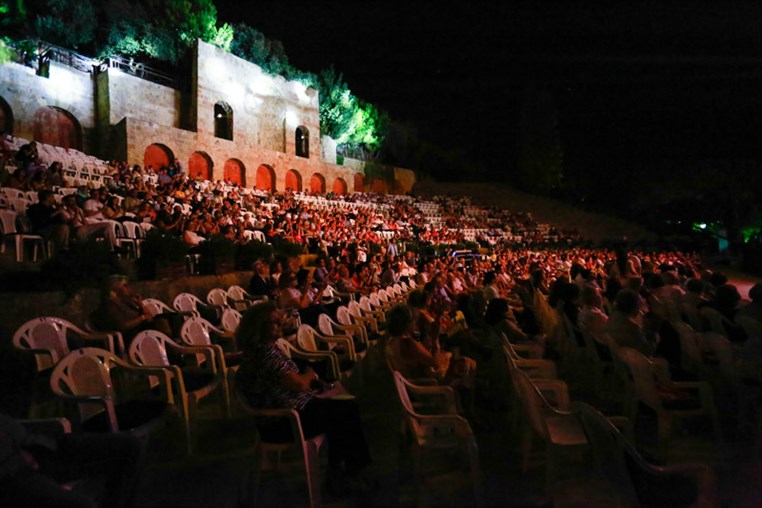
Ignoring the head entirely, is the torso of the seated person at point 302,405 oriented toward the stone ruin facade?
no

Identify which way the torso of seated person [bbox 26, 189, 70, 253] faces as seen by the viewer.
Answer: to the viewer's right

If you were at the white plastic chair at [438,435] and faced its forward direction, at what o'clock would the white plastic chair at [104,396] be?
the white plastic chair at [104,396] is roughly at 6 o'clock from the white plastic chair at [438,435].

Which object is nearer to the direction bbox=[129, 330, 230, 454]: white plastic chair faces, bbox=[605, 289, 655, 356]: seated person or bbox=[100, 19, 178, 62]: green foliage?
the seated person

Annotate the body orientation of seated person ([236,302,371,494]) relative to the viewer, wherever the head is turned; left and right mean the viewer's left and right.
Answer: facing to the right of the viewer

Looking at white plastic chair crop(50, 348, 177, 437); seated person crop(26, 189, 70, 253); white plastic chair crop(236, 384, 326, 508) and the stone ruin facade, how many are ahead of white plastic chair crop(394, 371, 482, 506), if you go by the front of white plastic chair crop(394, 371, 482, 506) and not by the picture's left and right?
0

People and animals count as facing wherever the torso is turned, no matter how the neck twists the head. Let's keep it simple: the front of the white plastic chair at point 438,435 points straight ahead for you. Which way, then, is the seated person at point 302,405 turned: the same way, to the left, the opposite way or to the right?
the same way

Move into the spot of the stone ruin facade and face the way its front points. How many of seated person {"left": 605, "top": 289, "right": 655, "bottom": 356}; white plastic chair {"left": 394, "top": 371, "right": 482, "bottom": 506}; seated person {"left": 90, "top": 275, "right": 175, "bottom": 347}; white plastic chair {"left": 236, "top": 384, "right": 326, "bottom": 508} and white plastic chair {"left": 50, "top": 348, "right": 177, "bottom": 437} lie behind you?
0

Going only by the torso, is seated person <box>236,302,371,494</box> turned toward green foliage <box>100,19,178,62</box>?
no

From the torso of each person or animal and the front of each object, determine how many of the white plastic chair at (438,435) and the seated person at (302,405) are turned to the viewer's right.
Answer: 2

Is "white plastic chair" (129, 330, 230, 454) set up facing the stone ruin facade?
no

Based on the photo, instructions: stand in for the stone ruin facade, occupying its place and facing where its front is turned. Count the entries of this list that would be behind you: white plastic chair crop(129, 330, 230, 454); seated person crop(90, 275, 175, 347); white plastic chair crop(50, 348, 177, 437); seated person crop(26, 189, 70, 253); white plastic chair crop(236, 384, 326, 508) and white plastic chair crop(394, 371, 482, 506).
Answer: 0

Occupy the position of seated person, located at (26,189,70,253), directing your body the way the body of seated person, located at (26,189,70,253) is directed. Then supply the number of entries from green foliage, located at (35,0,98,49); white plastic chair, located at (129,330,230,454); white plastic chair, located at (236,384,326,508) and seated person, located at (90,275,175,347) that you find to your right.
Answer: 3

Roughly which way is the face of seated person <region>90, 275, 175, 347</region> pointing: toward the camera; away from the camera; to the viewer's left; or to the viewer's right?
to the viewer's right

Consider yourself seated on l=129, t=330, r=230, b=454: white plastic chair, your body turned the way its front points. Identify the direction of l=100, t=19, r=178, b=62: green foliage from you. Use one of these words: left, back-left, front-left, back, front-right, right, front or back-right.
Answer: back-left

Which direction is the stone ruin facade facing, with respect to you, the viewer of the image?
facing the viewer and to the right of the viewer

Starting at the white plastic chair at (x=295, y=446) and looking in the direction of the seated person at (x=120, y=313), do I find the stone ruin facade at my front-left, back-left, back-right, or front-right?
front-right

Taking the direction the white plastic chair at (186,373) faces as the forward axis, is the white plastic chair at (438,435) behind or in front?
in front

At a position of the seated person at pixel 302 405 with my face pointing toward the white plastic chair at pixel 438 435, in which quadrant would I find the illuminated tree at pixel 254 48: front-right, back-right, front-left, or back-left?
back-left
